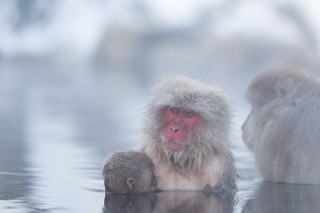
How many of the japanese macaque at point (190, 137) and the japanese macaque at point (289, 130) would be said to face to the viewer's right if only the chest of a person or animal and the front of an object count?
0

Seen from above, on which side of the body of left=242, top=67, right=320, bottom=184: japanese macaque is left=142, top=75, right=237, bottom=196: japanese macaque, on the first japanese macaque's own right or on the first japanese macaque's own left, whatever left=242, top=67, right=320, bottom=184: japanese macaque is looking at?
on the first japanese macaque's own left

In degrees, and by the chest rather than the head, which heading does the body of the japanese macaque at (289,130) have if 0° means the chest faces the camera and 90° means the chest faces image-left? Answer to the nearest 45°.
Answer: approximately 135°

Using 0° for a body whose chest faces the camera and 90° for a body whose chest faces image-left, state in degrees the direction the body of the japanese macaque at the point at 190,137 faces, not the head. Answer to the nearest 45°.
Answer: approximately 45°

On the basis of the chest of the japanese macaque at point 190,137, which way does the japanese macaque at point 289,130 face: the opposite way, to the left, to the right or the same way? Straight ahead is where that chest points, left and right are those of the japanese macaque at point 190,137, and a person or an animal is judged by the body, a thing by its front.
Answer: to the right
